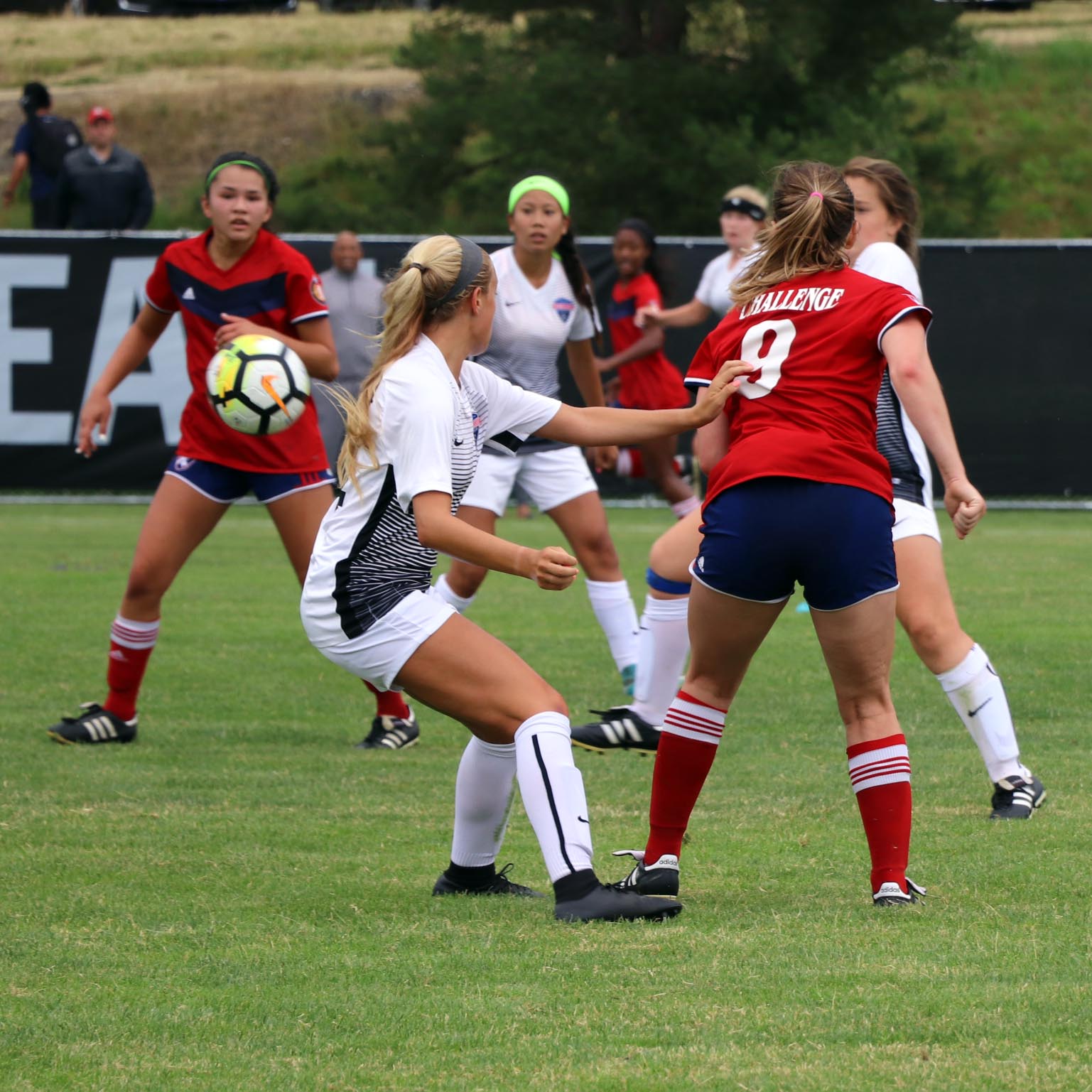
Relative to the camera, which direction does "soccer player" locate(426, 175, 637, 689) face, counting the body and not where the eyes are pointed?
toward the camera

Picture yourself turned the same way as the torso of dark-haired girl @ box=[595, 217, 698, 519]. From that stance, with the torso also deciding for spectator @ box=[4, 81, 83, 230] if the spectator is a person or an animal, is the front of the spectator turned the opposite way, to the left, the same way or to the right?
to the right

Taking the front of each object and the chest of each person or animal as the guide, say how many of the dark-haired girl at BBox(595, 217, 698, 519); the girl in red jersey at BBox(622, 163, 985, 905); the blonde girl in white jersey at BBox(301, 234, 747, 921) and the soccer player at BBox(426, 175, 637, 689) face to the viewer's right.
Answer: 1

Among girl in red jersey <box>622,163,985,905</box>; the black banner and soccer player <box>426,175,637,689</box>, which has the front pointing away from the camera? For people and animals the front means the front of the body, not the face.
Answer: the girl in red jersey

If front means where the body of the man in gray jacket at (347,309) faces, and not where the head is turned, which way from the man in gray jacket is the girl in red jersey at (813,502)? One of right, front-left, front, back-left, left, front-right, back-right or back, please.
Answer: front

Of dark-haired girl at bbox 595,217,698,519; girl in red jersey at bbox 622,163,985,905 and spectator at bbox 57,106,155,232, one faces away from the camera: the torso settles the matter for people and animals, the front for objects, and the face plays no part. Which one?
the girl in red jersey

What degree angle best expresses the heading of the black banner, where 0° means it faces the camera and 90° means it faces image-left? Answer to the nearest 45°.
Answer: approximately 0°

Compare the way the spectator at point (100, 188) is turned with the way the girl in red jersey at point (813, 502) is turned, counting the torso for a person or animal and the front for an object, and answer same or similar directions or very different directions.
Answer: very different directions

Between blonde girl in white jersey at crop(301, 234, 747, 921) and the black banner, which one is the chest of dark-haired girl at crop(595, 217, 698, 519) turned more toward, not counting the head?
the blonde girl in white jersey

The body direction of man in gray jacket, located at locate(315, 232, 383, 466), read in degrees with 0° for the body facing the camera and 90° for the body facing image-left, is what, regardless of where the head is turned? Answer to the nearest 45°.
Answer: approximately 0°

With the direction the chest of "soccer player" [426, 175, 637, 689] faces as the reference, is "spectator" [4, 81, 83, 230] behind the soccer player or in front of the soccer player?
behind

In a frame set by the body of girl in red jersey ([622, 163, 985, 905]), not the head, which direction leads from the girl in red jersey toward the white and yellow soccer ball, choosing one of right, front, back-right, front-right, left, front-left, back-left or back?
front-left

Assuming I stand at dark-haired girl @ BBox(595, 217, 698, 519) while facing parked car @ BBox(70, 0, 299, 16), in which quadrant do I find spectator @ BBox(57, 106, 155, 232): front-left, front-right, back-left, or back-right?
front-left

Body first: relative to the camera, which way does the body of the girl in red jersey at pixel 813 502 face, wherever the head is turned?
away from the camera

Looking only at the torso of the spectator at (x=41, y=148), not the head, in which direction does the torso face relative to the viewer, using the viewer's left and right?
facing away from the viewer and to the left of the viewer

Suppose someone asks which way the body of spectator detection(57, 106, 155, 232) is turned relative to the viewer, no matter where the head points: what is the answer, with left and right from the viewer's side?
facing the viewer

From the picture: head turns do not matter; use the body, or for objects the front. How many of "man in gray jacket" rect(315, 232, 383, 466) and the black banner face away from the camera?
0

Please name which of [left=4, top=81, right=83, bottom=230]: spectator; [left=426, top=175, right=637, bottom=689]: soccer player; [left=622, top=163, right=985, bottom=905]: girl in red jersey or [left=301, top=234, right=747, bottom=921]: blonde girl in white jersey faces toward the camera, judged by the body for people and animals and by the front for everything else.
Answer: the soccer player

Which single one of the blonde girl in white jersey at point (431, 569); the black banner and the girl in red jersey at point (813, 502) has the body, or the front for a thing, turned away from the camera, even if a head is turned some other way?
the girl in red jersey
